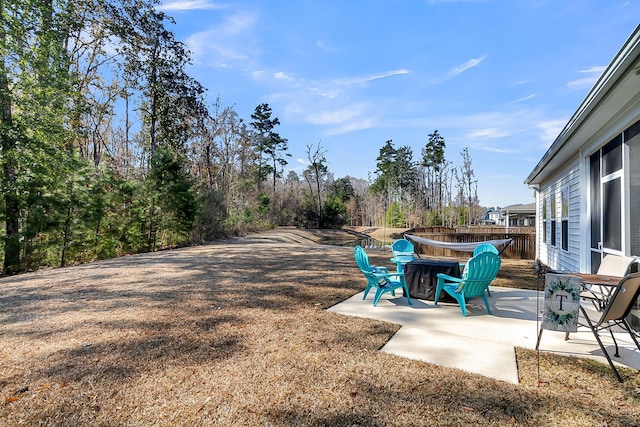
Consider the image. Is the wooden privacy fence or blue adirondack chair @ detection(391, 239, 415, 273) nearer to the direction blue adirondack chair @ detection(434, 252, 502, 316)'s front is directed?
the blue adirondack chair

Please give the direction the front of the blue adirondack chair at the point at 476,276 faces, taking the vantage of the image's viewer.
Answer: facing away from the viewer and to the left of the viewer

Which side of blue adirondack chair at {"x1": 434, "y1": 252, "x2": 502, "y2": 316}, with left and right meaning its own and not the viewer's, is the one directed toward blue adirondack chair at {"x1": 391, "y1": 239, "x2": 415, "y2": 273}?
front

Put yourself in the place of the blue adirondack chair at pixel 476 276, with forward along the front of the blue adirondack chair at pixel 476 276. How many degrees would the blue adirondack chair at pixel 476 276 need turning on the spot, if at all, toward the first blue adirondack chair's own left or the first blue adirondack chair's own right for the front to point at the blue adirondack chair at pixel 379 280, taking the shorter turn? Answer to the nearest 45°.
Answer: approximately 45° to the first blue adirondack chair's own left

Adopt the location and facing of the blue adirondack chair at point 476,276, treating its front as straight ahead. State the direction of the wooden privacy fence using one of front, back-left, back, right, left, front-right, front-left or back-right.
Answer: front-right

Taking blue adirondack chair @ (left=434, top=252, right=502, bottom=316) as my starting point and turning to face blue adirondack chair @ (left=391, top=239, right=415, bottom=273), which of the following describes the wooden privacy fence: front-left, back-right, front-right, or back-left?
front-right
